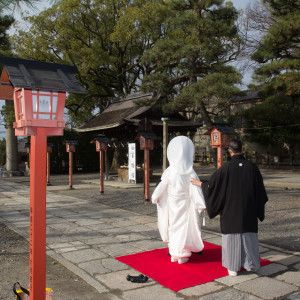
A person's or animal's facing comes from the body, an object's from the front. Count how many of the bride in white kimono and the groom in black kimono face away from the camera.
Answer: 2

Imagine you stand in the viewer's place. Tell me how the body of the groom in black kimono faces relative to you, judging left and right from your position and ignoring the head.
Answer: facing away from the viewer

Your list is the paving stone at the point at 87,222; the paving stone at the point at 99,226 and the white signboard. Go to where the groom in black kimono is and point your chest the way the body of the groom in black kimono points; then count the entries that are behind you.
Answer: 0

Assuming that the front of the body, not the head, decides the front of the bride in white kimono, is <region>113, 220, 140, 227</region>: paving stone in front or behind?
in front

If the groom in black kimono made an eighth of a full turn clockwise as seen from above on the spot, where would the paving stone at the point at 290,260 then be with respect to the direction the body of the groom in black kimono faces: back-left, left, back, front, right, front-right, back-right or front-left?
front

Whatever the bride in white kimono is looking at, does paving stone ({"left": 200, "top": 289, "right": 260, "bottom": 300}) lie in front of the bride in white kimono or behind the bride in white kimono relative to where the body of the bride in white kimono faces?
behind

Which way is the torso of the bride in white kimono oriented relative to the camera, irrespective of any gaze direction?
away from the camera

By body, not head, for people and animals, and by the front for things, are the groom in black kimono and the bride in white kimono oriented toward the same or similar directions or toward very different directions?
same or similar directions

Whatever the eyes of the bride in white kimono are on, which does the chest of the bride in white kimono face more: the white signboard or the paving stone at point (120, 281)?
the white signboard

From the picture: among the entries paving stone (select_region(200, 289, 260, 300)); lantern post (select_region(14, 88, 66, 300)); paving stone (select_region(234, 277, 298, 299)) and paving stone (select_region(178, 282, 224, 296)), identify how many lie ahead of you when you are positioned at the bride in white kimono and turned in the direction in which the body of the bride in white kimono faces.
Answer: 0

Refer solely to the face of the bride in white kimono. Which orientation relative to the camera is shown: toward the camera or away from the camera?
away from the camera

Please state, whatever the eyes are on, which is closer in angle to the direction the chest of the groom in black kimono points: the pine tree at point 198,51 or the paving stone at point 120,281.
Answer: the pine tree

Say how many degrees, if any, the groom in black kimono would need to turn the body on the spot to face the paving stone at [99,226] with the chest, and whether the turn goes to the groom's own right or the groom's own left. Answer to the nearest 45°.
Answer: approximately 45° to the groom's own left

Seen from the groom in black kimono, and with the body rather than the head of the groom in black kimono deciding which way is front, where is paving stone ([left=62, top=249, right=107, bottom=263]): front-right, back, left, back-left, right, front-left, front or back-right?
left

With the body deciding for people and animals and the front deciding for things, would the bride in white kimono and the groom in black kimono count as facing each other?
no
